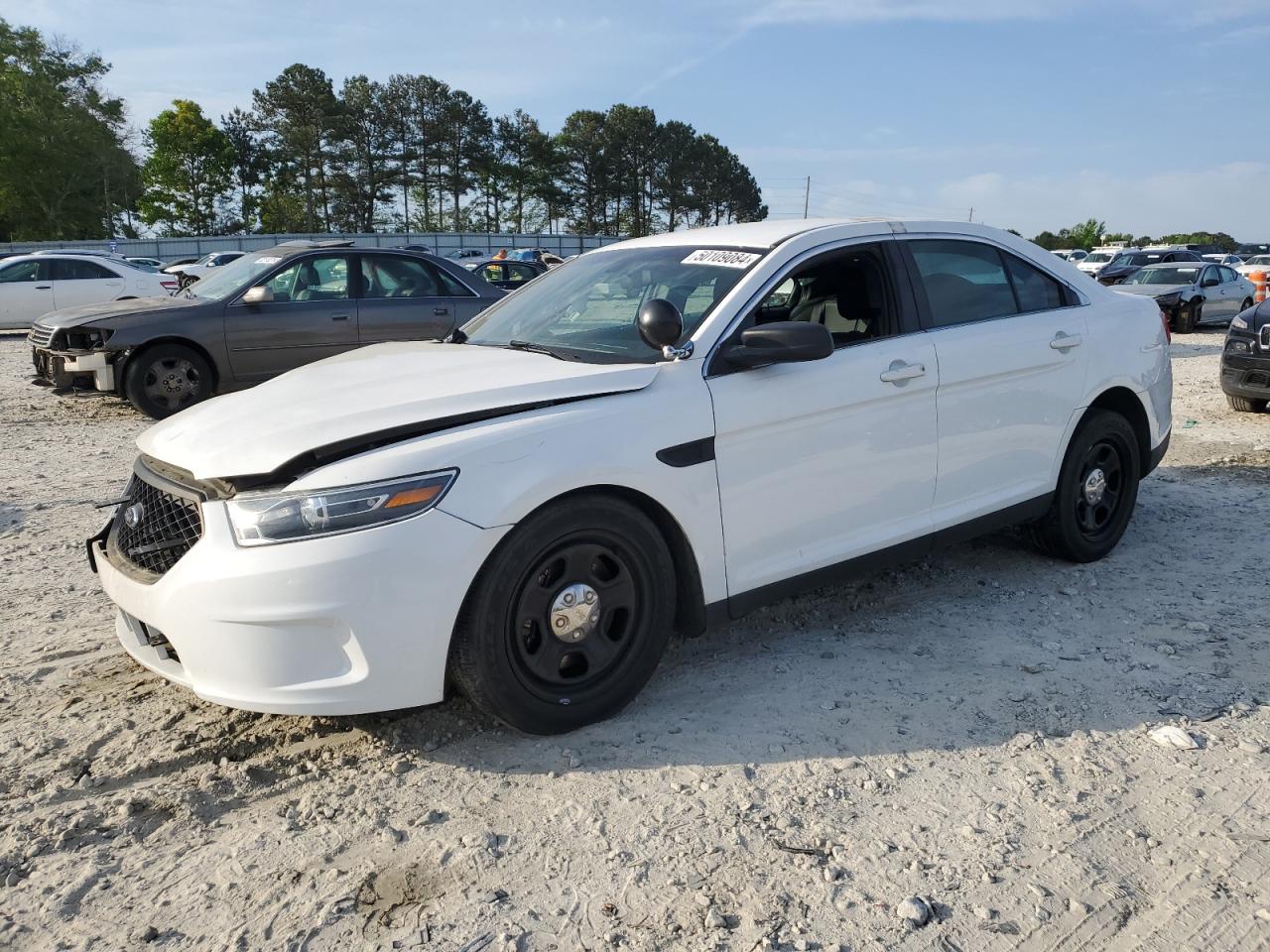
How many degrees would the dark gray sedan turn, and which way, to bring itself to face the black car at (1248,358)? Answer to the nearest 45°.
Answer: approximately 180°

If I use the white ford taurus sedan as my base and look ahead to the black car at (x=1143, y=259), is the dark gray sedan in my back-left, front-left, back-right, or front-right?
front-left

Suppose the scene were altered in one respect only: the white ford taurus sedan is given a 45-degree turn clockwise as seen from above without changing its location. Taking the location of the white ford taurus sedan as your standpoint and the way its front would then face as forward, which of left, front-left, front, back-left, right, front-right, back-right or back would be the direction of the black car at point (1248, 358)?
back-right

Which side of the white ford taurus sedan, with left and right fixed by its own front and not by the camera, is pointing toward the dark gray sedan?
right

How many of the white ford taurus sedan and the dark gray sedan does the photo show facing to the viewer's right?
0

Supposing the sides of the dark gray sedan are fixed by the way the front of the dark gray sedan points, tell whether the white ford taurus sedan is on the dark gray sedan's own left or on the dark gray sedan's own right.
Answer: on the dark gray sedan's own left

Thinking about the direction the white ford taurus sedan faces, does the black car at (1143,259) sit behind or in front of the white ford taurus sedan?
behind

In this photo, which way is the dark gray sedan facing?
to the viewer's left

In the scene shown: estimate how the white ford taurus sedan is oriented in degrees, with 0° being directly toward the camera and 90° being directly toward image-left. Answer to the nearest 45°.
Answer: approximately 45°
